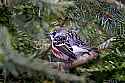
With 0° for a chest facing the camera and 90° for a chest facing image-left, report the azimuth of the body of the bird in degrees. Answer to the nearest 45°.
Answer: approximately 90°
